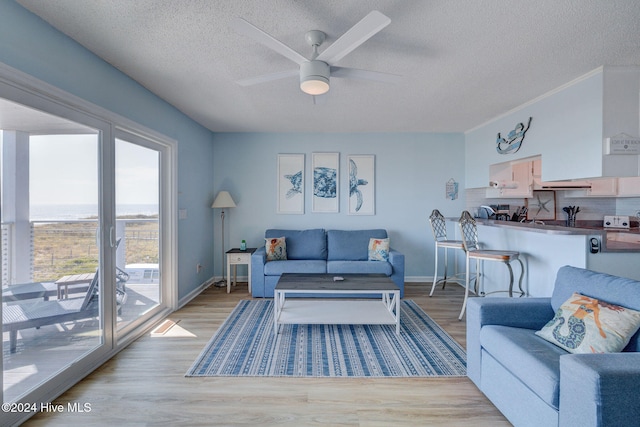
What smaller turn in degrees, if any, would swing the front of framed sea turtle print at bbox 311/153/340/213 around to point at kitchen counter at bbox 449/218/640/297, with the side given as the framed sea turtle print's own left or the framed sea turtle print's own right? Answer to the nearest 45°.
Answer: approximately 45° to the framed sea turtle print's own left

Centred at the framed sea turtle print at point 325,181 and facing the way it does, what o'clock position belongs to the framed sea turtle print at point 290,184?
the framed sea turtle print at point 290,184 is roughly at 3 o'clock from the framed sea turtle print at point 325,181.

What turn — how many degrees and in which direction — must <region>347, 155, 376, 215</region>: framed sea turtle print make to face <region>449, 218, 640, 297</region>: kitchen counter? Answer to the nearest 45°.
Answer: approximately 45° to its left

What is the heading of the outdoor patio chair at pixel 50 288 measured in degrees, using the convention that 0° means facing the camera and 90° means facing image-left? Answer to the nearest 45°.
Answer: approximately 90°

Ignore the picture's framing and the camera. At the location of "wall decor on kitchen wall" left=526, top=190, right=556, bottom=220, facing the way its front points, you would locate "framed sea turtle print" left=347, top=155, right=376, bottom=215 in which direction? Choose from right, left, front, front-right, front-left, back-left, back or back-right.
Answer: front-right

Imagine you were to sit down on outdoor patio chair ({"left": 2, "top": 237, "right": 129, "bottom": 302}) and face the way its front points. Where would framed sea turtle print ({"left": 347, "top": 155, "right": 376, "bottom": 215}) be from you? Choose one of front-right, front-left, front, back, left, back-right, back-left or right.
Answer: back

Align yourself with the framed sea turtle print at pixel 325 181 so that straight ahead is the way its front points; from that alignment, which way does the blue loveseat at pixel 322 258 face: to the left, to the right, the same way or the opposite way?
the same way

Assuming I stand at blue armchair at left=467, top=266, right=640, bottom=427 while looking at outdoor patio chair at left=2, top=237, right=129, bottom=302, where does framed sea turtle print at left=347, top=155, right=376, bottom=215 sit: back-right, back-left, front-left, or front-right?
front-right

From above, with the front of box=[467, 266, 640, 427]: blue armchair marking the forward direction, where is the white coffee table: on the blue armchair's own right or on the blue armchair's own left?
on the blue armchair's own right

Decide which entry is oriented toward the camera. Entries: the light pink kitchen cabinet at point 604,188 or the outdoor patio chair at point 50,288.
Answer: the light pink kitchen cabinet

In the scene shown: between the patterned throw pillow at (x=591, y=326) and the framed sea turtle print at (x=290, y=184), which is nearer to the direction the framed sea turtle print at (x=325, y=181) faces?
the patterned throw pillow

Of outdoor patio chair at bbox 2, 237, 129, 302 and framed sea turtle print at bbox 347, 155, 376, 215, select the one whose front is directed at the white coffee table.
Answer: the framed sea turtle print

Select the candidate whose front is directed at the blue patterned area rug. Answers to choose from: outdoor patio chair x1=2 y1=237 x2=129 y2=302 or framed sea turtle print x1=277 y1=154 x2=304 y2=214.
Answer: the framed sea turtle print

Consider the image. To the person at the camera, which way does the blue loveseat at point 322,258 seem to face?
facing the viewer

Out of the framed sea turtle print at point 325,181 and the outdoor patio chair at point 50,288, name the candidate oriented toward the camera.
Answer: the framed sea turtle print

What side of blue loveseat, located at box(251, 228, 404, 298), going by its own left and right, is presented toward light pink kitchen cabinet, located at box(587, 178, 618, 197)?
left

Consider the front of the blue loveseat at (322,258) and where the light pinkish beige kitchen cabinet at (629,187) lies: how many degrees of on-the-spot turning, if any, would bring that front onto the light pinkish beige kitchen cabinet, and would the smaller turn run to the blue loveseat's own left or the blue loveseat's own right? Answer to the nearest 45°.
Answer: approximately 90° to the blue loveseat's own left

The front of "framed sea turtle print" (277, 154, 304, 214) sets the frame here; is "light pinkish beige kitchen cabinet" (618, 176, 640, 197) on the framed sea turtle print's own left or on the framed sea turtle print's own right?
on the framed sea turtle print's own left

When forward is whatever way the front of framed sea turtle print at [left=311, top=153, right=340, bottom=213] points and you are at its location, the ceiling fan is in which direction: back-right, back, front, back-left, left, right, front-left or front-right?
front

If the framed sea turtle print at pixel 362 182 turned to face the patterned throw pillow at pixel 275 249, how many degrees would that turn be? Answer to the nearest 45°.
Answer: approximately 45° to its right
